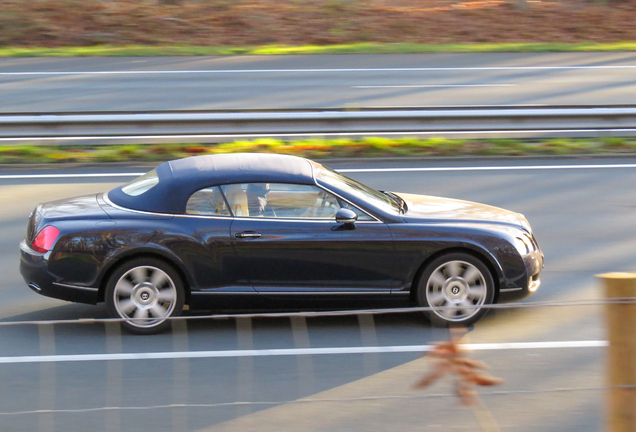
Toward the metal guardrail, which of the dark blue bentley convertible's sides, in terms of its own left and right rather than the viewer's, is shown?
left

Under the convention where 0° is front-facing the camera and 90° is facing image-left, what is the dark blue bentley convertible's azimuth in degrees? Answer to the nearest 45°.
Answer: approximately 270°

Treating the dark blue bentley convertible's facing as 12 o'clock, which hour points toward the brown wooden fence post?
The brown wooden fence post is roughly at 2 o'clock from the dark blue bentley convertible.

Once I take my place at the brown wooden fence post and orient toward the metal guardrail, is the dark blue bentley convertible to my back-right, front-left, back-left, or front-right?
front-left

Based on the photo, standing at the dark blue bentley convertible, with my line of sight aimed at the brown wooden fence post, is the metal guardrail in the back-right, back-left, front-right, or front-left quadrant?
back-left

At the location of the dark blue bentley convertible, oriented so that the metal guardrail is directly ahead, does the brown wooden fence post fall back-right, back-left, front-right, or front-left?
back-right
